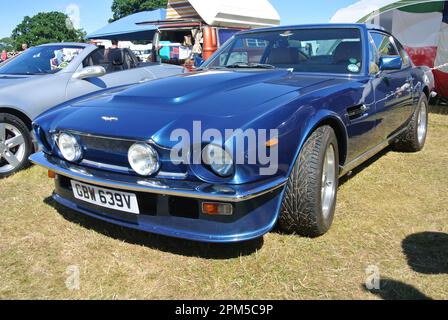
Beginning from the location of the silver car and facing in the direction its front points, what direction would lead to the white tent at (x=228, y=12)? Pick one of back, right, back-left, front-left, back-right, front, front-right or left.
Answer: back

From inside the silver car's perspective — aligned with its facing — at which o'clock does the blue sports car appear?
The blue sports car is roughly at 10 o'clock from the silver car.

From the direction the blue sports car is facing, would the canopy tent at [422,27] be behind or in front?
behind

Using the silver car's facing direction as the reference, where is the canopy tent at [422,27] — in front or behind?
behind

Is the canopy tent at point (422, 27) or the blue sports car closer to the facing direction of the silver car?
the blue sports car

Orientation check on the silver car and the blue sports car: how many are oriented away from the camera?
0

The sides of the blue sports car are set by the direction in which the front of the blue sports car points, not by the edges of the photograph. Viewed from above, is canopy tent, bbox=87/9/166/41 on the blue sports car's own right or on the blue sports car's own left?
on the blue sports car's own right

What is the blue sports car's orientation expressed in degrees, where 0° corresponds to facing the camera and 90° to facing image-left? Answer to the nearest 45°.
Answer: approximately 45°

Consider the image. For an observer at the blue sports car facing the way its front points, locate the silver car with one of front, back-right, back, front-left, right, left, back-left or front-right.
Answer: right
